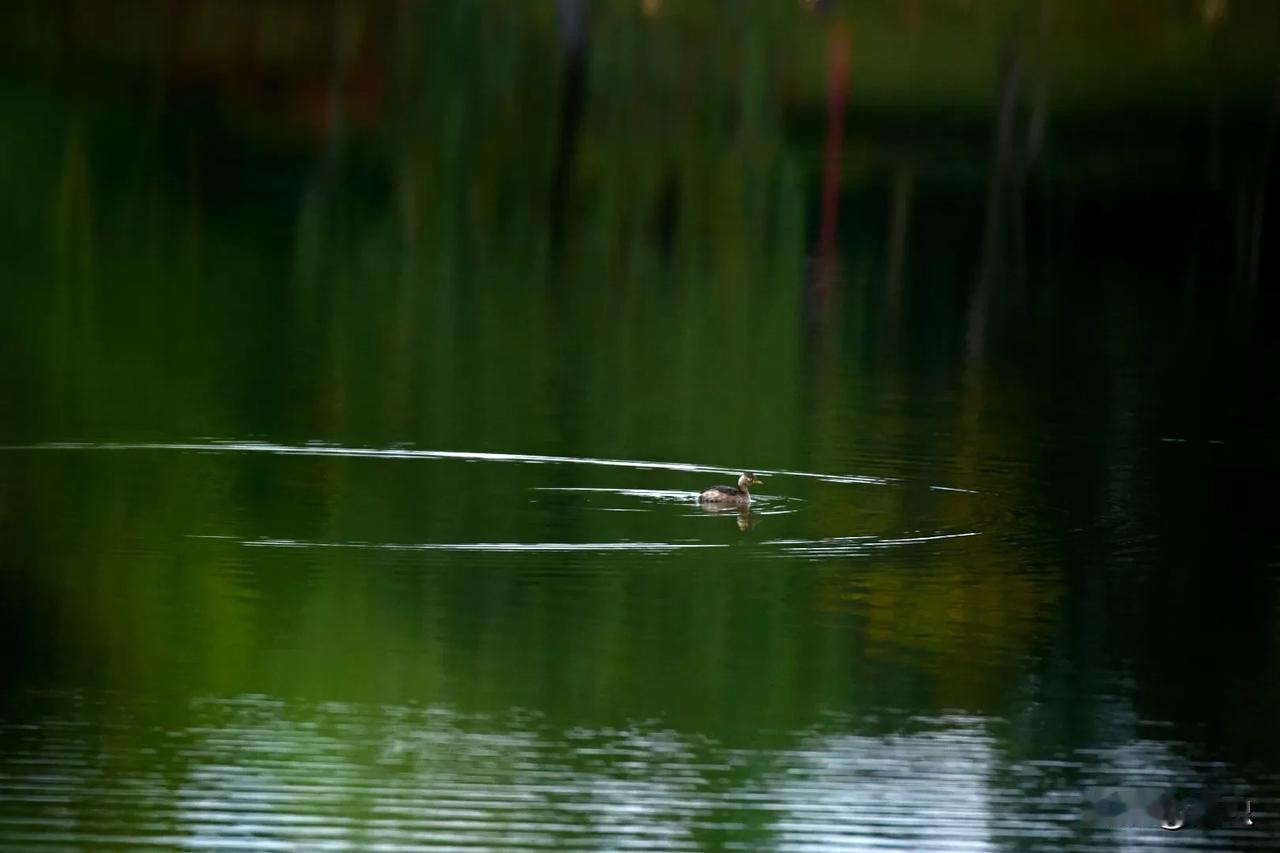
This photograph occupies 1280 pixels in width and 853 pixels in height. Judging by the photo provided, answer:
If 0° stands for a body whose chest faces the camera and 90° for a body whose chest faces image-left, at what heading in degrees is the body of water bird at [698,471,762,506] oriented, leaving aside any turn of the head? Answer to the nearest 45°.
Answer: approximately 270°
